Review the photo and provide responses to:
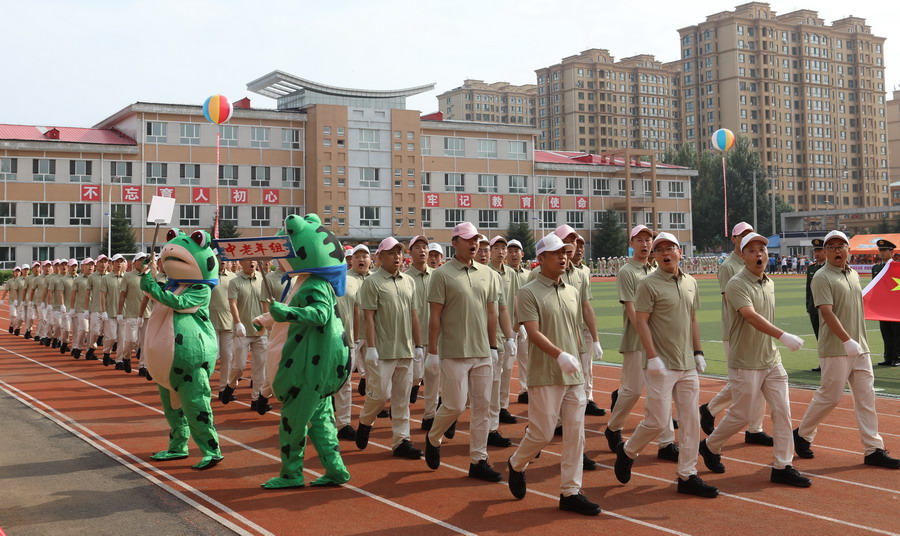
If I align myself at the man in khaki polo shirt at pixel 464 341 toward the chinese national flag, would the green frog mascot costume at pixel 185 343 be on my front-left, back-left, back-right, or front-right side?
back-left

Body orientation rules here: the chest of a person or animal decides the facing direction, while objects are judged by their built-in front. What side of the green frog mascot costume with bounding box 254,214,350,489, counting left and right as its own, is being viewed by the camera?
left

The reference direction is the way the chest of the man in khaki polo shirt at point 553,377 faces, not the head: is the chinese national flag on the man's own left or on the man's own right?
on the man's own left

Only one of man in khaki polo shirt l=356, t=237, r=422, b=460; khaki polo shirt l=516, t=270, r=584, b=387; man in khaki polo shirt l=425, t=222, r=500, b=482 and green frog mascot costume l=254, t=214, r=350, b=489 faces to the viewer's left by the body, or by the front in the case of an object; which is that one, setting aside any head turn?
the green frog mascot costume

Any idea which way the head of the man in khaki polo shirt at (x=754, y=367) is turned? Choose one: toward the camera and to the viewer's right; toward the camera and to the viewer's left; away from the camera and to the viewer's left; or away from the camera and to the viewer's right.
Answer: toward the camera and to the viewer's right

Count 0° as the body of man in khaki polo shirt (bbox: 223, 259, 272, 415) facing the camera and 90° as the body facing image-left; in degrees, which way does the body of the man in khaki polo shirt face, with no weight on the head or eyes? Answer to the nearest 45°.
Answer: approximately 315°

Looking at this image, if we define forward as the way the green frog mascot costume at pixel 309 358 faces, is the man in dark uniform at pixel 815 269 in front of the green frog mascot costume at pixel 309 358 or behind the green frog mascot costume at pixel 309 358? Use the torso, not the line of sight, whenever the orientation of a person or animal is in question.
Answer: behind

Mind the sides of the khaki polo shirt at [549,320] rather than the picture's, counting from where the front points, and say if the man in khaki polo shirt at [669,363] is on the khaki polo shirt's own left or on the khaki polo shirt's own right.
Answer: on the khaki polo shirt's own left

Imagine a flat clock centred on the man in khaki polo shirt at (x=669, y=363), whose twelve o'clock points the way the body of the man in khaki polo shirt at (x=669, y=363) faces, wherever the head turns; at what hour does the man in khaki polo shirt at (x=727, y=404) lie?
the man in khaki polo shirt at (x=727, y=404) is roughly at 8 o'clock from the man in khaki polo shirt at (x=669, y=363).

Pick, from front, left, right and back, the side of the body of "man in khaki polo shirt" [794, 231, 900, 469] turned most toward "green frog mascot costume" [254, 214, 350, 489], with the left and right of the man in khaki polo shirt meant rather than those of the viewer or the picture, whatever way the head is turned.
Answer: right

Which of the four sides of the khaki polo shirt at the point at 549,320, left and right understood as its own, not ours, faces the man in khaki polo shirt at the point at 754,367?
left
